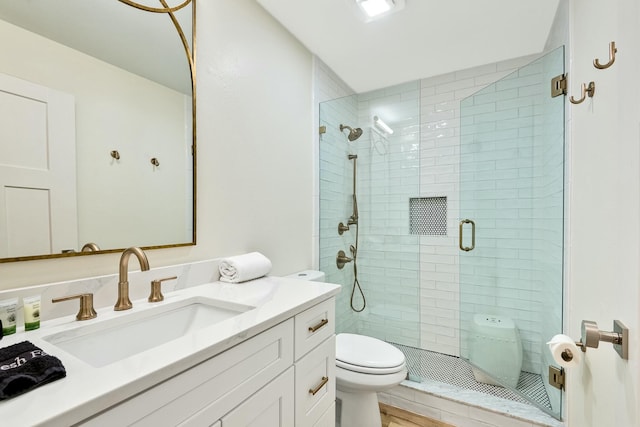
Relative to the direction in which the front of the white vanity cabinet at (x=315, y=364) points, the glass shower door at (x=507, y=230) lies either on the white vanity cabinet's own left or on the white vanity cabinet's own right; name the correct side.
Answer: on the white vanity cabinet's own left

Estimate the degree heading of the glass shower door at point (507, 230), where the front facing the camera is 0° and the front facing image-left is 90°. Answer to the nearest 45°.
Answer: approximately 45°

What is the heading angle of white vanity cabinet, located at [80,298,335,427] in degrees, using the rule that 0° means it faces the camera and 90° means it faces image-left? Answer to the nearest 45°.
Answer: approximately 315°

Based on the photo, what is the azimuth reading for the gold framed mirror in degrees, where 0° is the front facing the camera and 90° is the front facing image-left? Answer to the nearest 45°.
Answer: approximately 315°
